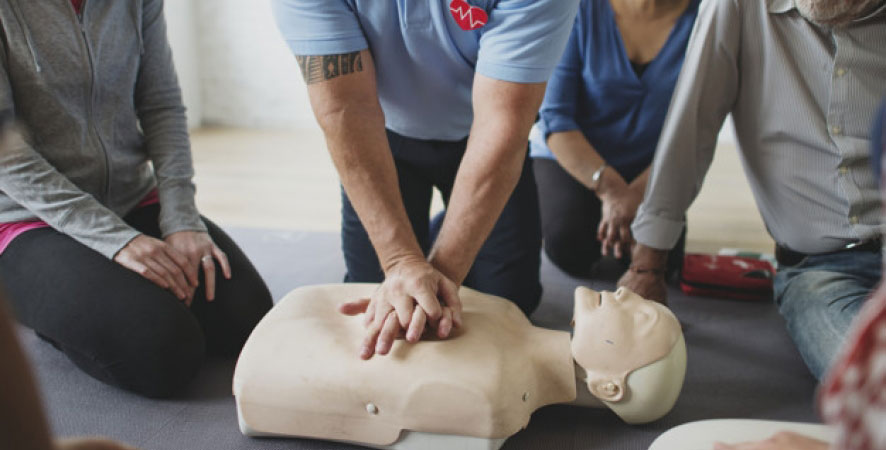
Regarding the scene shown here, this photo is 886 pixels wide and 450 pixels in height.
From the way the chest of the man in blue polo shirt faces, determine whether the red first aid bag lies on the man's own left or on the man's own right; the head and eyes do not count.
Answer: on the man's own left

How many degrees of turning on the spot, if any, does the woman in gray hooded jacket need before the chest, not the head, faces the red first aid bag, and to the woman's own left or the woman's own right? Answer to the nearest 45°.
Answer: approximately 45° to the woman's own left

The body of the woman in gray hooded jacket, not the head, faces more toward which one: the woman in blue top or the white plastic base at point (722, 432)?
the white plastic base

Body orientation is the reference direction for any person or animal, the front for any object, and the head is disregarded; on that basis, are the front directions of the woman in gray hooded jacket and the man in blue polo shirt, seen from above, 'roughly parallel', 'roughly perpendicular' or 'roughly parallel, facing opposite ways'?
roughly perpendicular

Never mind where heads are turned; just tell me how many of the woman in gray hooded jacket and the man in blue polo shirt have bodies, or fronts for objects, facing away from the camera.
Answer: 0

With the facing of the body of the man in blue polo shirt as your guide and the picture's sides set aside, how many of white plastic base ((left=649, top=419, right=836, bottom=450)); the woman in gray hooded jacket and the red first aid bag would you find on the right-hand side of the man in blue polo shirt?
1

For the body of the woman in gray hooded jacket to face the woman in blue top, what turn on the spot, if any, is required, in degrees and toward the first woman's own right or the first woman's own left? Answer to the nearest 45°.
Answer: approximately 45° to the first woman's own left

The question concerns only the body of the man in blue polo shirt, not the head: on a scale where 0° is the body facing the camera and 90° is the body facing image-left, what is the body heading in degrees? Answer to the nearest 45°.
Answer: approximately 0°

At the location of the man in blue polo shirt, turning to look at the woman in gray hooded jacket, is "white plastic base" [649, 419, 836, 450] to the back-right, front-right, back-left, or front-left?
back-left

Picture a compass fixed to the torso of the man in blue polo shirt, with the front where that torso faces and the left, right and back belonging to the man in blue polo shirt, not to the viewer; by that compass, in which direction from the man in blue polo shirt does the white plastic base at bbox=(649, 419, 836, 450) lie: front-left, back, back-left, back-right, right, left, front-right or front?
front-left

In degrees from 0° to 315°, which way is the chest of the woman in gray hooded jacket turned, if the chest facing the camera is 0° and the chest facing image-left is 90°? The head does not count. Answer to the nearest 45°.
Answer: approximately 315°

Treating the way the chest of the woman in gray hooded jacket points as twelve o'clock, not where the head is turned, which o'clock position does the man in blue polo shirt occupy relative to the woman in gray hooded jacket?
The man in blue polo shirt is roughly at 11 o'clock from the woman in gray hooded jacket.

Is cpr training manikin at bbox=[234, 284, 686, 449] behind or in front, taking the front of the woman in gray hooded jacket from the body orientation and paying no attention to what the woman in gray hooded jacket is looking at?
in front
